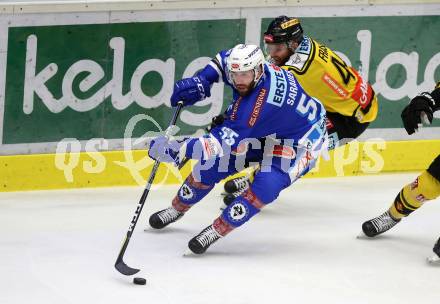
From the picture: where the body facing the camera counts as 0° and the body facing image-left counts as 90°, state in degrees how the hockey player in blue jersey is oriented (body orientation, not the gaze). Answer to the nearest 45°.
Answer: approximately 45°

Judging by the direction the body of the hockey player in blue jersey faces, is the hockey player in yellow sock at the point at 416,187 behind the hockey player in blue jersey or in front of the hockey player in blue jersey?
behind

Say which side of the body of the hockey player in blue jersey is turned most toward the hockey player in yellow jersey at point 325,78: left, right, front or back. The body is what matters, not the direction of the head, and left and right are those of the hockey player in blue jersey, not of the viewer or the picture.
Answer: back

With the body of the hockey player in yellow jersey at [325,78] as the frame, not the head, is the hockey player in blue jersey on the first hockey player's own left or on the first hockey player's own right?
on the first hockey player's own left

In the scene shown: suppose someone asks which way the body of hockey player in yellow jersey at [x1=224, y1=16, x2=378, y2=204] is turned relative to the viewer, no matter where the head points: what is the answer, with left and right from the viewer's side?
facing to the left of the viewer
